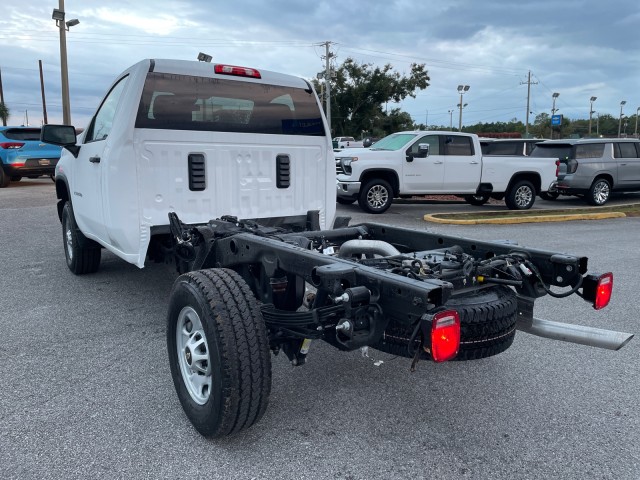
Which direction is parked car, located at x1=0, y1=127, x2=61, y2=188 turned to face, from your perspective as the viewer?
facing away from the viewer and to the left of the viewer

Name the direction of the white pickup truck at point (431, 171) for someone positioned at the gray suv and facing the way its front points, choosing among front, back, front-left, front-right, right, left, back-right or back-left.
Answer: back

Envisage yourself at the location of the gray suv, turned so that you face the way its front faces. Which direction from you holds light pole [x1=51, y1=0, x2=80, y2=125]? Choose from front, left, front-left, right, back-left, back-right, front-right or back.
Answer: back-left

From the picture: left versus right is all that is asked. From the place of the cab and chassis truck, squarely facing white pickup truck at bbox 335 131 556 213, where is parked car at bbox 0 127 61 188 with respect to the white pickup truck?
left

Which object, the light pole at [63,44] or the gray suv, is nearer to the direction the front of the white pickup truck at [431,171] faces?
the light pole

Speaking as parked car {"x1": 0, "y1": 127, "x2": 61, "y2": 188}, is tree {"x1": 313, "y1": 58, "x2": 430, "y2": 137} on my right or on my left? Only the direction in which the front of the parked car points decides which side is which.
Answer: on my right

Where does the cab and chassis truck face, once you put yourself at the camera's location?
facing away from the viewer and to the left of the viewer

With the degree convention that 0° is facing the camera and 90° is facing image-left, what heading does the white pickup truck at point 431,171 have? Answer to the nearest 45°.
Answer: approximately 45°

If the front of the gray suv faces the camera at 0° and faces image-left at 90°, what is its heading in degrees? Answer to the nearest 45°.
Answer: approximately 225°

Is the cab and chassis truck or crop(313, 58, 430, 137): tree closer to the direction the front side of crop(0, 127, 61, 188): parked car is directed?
the tree
